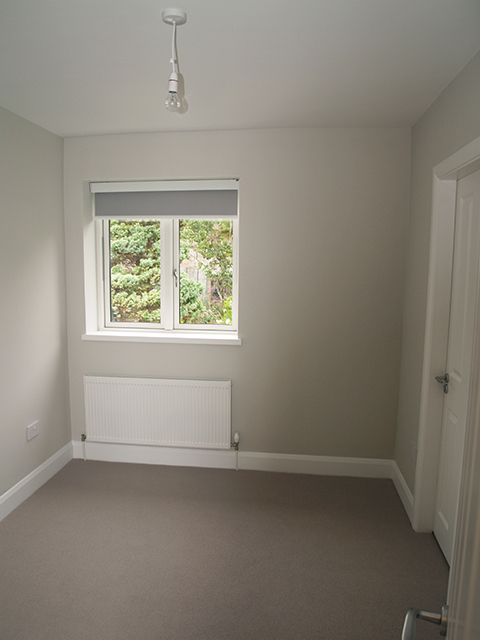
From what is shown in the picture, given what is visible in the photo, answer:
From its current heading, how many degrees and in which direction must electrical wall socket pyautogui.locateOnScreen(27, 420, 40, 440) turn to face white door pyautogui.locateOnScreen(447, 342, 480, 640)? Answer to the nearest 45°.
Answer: approximately 45° to its right

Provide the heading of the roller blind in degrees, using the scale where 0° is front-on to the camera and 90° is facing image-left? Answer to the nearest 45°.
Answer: approximately 0°

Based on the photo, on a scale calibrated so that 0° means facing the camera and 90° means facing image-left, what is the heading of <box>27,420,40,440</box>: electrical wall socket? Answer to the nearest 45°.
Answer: approximately 315°

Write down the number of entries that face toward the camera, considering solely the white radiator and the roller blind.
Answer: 2

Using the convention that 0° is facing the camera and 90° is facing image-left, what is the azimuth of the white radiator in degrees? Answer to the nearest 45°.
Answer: approximately 0°

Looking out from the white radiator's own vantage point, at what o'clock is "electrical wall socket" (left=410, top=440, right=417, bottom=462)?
The electrical wall socket is roughly at 10 o'clock from the white radiator.
